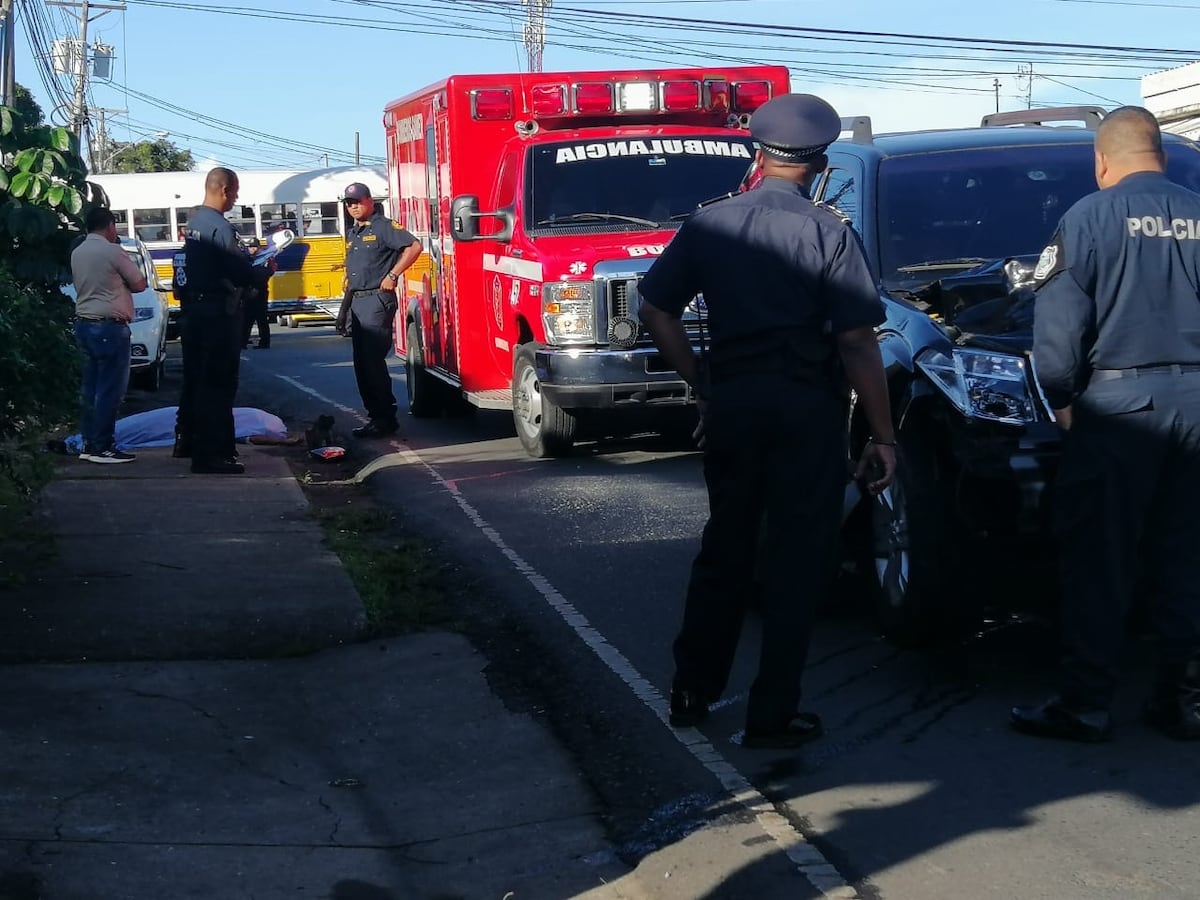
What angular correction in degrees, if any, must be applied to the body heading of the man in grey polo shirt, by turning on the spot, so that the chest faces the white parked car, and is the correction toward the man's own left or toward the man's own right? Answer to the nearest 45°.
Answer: approximately 45° to the man's own left

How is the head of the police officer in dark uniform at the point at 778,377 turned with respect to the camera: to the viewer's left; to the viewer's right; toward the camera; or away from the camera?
away from the camera

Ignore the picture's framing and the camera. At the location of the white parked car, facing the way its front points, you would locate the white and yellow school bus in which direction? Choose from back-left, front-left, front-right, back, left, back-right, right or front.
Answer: back

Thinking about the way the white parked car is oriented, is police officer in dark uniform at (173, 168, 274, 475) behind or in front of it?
in front

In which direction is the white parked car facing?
toward the camera

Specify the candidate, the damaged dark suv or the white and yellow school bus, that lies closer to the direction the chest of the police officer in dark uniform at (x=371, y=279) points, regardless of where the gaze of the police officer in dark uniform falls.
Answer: the damaged dark suv

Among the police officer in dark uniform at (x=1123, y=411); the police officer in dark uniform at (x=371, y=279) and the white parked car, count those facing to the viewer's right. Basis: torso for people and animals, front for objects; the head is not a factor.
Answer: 0

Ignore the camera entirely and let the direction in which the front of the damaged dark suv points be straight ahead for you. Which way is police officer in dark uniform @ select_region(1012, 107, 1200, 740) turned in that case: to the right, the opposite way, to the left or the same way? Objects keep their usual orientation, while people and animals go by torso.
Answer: the opposite way

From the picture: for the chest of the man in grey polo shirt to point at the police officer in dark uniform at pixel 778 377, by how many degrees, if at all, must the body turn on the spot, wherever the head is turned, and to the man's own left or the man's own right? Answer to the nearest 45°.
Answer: approximately 135° to the man's own right

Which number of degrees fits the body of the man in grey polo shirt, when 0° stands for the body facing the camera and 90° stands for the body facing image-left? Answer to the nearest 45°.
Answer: approximately 225°
